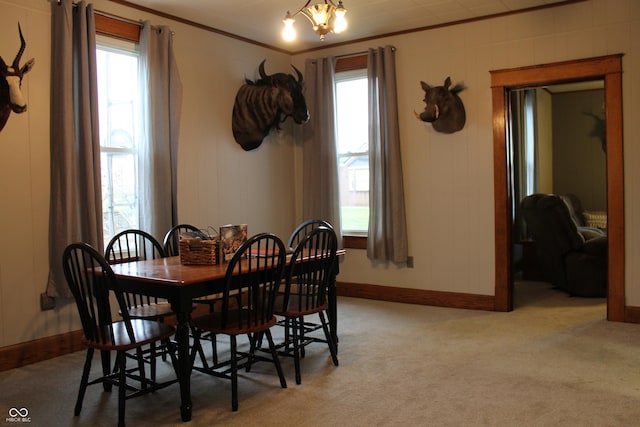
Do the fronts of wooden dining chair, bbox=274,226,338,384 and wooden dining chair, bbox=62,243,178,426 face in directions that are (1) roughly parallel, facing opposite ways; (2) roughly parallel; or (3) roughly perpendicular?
roughly perpendicular

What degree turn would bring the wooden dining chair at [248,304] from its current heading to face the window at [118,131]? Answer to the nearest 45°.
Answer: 0° — it already faces it

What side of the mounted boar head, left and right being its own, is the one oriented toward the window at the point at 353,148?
right

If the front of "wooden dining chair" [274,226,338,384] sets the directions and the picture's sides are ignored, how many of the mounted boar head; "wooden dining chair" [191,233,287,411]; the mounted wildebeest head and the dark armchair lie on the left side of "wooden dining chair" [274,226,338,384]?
1

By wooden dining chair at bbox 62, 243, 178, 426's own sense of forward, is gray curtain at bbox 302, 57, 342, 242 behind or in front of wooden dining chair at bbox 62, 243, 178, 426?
in front

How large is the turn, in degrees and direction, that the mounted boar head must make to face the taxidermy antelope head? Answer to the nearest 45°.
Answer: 0° — it already faces it

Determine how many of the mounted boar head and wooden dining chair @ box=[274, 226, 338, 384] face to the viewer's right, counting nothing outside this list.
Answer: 0

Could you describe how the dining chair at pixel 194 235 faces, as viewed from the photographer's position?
facing the viewer and to the right of the viewer

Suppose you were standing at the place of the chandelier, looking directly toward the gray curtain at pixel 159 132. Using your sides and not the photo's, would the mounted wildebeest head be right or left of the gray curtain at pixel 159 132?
right

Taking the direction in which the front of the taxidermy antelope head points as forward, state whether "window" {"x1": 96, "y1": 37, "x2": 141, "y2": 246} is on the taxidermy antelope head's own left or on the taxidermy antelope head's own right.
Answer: on the taxidermy antelope head's own left

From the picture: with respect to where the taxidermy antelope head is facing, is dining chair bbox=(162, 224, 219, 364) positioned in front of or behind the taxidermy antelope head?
in front

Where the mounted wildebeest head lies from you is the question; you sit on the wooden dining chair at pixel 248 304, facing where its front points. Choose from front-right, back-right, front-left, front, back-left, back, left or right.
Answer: front-right

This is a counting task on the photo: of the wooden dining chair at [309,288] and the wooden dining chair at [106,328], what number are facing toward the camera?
0

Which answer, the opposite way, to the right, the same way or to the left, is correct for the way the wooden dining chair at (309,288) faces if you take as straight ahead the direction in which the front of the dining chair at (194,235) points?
the opposite way

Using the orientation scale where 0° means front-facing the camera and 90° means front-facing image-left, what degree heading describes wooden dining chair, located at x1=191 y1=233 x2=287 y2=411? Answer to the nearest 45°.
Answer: approximately 135°

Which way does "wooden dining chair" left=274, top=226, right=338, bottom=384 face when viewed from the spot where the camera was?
facing away from the viewer and to the left of the viewer
